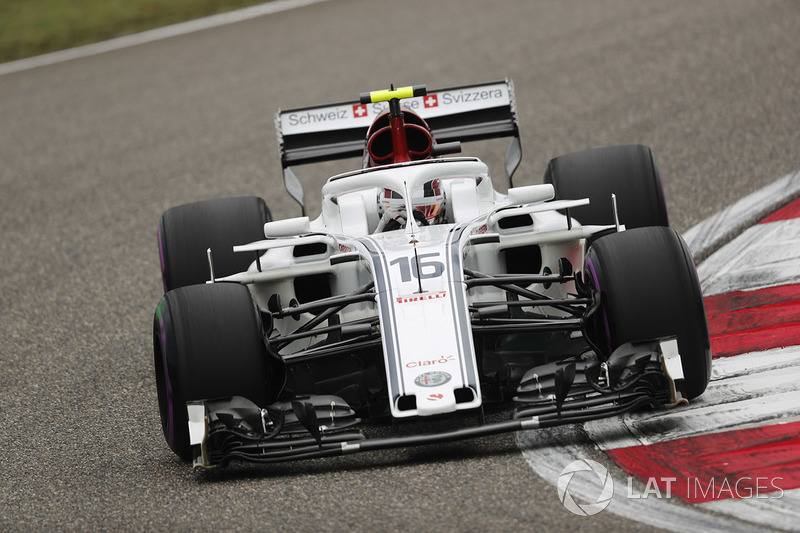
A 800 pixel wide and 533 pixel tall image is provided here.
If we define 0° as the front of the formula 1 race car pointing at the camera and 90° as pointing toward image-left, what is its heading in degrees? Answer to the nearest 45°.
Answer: approximately 0°
